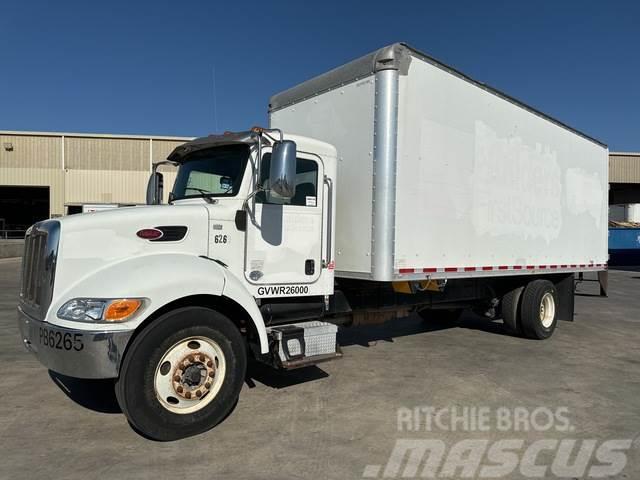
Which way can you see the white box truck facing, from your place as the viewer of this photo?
facing the viewer and to the left of the viewer
